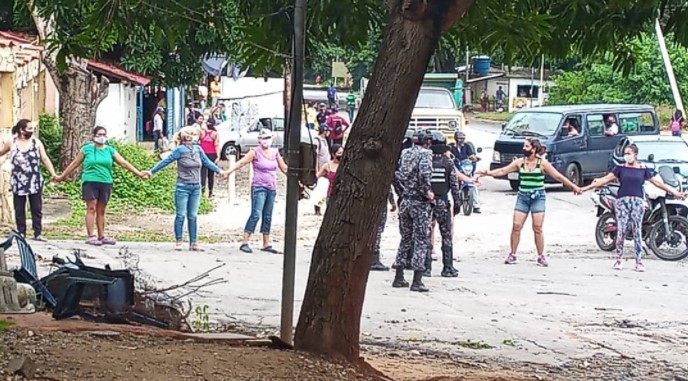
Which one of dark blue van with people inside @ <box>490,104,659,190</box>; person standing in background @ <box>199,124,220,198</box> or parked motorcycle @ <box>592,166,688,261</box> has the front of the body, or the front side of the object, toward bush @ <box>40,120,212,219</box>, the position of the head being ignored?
the dark blue van with people inside

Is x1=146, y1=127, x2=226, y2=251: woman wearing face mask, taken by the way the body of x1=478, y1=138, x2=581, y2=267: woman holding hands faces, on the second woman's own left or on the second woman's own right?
on the second woman's own right

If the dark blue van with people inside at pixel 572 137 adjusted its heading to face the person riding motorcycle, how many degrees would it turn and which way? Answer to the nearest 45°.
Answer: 0° — it already faces them

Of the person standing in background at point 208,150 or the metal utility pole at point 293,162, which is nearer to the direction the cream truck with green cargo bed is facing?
the metal utility pole

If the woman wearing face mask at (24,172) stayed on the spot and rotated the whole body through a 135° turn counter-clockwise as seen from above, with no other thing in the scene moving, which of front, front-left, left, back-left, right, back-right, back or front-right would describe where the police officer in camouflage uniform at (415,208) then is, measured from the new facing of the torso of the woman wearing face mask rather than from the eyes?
right

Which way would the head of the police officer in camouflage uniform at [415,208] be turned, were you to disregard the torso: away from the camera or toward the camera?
away from the camera

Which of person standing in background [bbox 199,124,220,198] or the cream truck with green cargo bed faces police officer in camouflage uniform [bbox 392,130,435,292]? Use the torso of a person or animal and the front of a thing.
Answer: the cream truck with green cargo bed

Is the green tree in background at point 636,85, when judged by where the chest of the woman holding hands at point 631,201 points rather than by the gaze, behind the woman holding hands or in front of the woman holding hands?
behind
